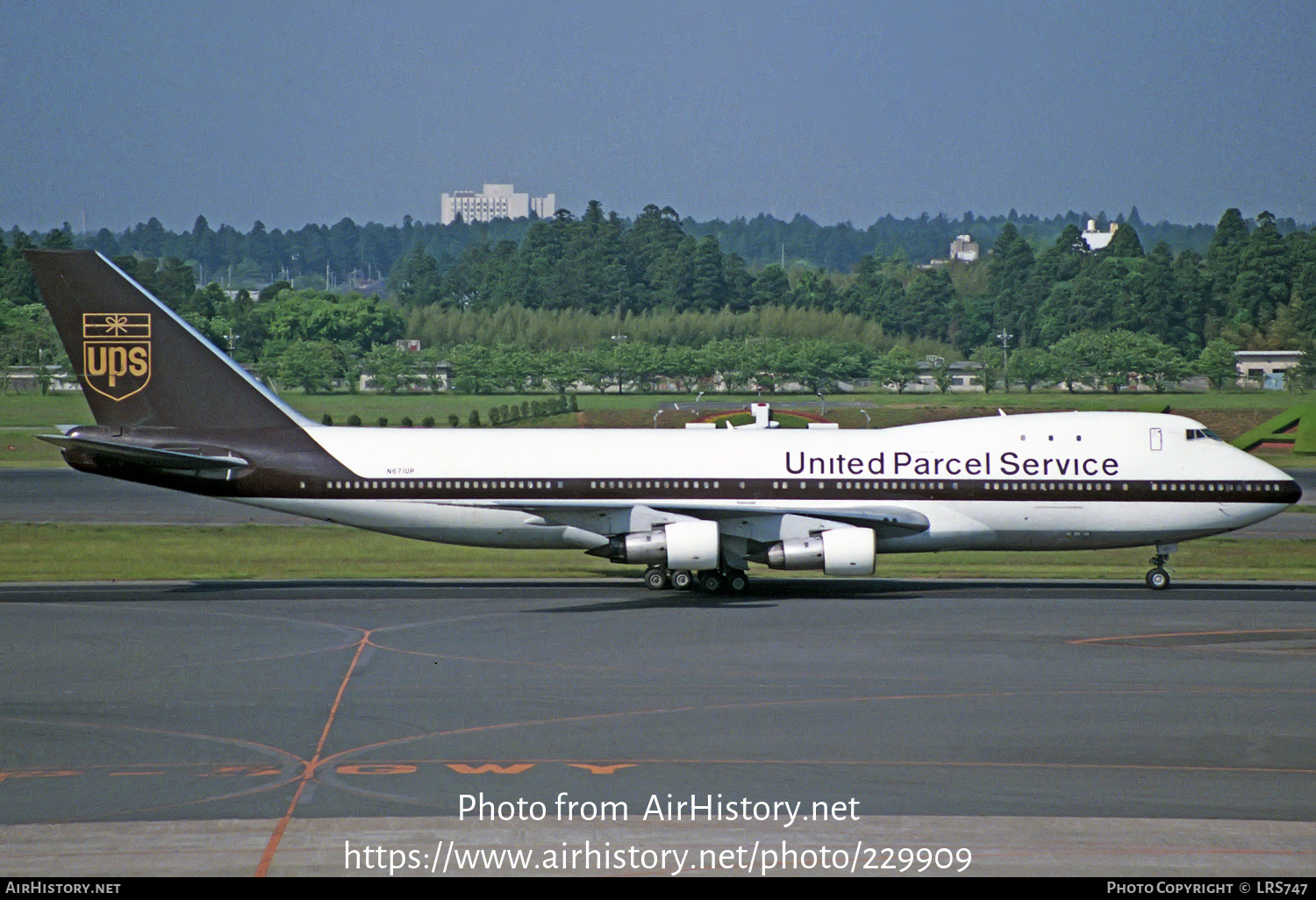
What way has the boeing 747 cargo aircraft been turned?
to the viewer's right
